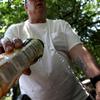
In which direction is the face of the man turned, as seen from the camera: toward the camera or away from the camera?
toward the camera

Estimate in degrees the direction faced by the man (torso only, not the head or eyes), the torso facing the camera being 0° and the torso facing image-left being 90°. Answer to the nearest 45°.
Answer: approximately 0°
